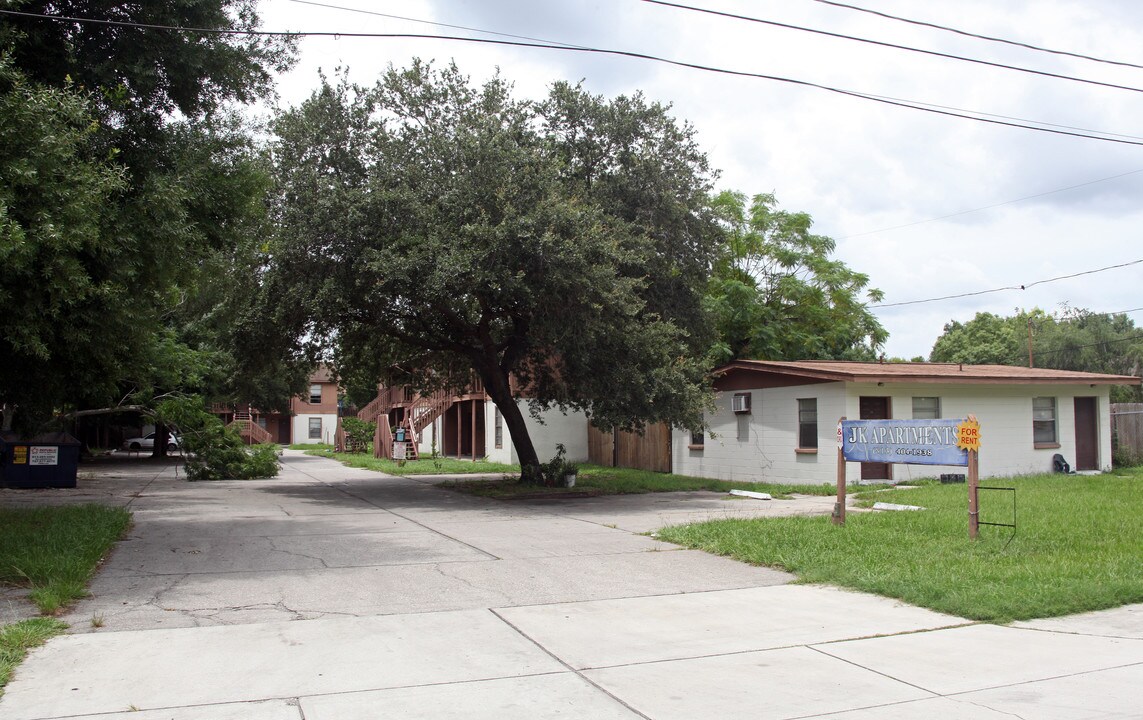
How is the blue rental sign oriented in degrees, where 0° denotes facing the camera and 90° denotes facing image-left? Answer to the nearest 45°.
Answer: approximately 0°

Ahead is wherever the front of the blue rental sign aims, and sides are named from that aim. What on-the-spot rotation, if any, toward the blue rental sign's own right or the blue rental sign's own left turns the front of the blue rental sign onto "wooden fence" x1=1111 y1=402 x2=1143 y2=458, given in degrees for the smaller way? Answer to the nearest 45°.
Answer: approximately 180°

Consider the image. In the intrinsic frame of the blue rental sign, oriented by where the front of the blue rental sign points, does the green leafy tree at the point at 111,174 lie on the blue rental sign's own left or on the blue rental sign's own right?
on the blue rental sign's own right

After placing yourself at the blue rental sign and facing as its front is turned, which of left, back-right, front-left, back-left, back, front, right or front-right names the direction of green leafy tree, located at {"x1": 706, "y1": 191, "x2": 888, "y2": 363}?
back

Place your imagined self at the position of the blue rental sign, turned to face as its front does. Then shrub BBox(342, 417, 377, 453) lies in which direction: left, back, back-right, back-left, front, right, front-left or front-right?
back-right

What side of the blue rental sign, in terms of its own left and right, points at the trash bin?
right

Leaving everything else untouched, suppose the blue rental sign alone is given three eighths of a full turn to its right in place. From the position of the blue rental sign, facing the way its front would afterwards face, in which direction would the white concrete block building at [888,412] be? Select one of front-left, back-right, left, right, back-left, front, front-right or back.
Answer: front-right

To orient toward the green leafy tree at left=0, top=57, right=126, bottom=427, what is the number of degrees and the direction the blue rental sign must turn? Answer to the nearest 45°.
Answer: approximately 45° to its right
